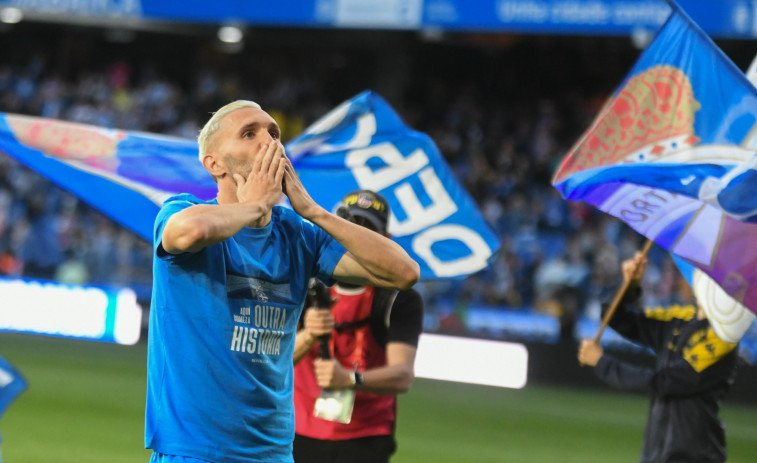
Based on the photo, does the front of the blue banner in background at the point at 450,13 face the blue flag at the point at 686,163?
yes

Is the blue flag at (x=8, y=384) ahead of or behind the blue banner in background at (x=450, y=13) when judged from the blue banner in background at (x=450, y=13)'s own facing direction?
ahead

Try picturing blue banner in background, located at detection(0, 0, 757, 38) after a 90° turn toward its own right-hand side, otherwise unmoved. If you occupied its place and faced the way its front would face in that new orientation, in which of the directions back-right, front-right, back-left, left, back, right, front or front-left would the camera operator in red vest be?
left

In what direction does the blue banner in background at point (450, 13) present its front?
toward the camera

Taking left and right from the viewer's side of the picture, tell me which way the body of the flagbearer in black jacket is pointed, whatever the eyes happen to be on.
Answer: facing the viewer and to the left of the viewer

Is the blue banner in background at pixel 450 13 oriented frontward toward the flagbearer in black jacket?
yes

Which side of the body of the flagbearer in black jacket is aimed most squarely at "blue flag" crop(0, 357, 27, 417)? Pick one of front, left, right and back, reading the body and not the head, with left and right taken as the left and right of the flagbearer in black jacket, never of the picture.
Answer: front

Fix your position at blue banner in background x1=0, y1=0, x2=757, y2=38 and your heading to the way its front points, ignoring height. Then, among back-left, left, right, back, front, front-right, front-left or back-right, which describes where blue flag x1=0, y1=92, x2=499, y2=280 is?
front

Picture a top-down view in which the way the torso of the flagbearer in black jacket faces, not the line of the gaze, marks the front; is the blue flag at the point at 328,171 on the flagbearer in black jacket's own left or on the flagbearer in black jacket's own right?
on the flagbearer in black jacket's own right

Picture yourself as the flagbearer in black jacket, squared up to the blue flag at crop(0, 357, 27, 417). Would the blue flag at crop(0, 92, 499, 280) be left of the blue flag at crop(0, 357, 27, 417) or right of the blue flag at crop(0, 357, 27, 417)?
right

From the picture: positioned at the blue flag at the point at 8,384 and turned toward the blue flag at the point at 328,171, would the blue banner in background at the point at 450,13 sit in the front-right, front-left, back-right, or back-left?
front-left
